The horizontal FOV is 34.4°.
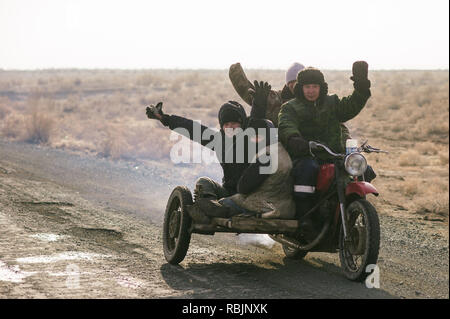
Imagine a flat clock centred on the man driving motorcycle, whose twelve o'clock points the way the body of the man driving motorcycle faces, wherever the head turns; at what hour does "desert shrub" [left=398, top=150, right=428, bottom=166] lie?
The desert shrub is roughly at 8 o'clock from the man driving motorcycle.

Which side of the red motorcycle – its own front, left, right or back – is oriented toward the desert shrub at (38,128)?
back

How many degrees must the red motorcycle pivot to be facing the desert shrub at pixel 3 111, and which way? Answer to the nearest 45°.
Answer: approximately 180°

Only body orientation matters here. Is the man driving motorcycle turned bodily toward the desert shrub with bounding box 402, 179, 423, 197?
no

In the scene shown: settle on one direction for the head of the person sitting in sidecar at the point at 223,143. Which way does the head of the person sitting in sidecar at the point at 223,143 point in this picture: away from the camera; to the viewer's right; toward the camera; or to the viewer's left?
toward the camera

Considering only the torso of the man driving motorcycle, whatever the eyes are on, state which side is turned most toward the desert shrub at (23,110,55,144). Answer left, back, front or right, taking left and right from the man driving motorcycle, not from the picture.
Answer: back

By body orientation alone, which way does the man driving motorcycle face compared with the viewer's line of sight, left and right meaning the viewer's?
facing the viewer and to the right of the viewer

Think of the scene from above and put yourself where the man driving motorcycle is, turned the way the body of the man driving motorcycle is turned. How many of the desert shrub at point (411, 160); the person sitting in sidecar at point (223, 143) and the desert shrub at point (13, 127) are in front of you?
0

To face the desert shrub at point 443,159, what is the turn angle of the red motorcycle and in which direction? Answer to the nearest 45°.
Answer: approximately 135° to its left
